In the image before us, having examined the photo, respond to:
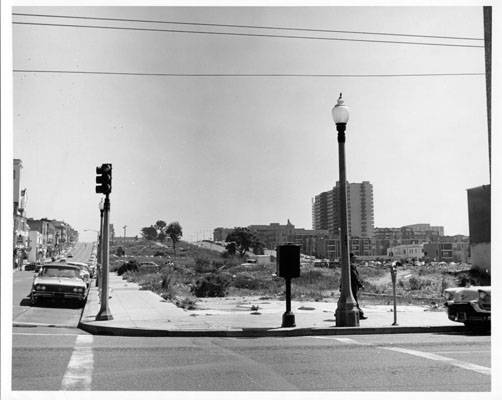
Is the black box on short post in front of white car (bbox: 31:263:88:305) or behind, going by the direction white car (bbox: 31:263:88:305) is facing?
in front

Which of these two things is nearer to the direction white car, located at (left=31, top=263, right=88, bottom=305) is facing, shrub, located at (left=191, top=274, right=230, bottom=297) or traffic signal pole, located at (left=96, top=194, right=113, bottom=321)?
the traffic signal pole

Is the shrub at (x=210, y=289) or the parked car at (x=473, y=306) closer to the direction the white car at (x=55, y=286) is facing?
the parked car

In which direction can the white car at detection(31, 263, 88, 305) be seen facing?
toward the camera

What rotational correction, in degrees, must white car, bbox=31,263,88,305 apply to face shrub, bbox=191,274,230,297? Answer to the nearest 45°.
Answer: approximately 135° to its left

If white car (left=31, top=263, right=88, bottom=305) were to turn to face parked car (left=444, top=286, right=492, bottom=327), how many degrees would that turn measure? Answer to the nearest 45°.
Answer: approximately 45° to its left

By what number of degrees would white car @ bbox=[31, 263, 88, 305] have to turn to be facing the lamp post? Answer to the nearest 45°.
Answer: approximately 45° to its left

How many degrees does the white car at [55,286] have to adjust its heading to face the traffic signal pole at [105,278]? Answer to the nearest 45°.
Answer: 0° — it already faces it
